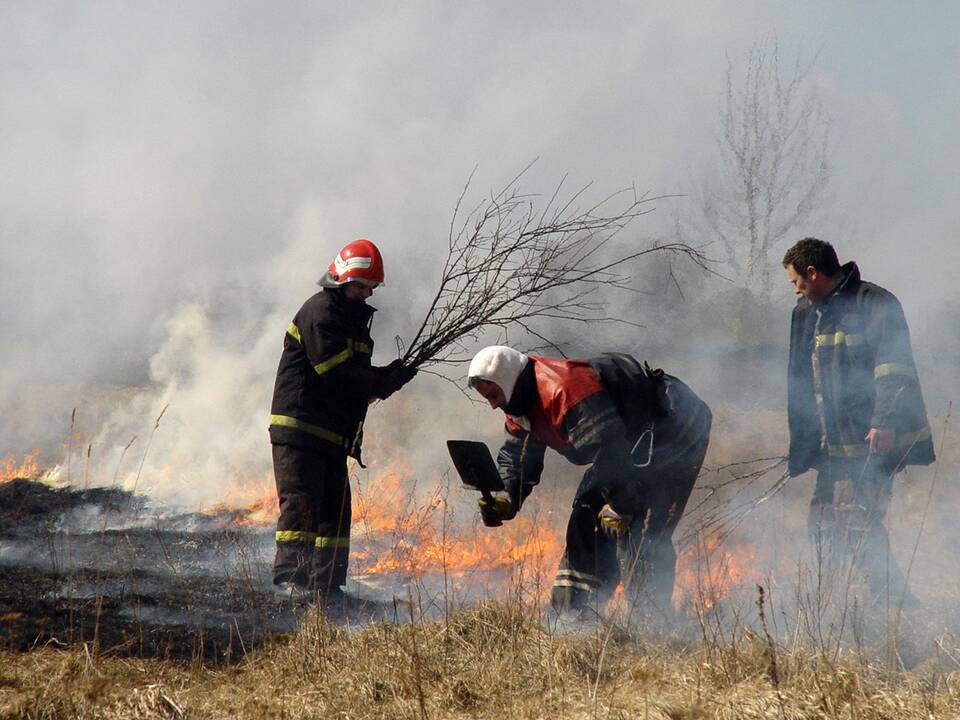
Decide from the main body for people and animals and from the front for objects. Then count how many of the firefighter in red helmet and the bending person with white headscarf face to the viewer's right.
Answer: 1

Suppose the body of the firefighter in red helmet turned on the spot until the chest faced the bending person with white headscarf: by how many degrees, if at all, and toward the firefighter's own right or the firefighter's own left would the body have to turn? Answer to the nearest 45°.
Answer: approximately 45° to the firefighter's own right

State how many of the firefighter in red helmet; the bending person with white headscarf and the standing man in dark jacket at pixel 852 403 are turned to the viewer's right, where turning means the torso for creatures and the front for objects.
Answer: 1

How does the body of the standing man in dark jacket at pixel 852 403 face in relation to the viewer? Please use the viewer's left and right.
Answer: facing the viewer and to the left of the viewer

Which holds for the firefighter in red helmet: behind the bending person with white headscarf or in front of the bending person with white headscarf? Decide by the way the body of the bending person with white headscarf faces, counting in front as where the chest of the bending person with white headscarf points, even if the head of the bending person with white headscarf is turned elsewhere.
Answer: in front

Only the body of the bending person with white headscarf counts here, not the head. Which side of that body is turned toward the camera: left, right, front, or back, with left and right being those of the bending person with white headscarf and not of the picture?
left

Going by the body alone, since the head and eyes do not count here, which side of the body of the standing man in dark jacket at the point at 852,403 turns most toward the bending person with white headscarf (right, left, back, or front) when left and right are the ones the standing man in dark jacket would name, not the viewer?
front

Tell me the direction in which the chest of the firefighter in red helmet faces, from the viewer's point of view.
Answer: to the viewer's right

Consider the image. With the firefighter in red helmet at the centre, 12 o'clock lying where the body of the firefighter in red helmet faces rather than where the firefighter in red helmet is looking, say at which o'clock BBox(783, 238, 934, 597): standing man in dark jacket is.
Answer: The standing man in dark jacket is roughly at 1 o'clock from the firefighter in red helmet.

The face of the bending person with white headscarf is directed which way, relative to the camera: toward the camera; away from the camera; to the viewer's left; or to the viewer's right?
to the viewer's left

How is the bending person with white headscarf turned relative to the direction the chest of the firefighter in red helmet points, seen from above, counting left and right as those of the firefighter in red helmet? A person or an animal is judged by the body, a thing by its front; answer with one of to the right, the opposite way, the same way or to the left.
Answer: the opposite way

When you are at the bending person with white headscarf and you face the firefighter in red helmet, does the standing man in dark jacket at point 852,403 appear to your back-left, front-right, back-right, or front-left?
back-right

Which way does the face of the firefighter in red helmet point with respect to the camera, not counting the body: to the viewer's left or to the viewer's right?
to the viewer's right

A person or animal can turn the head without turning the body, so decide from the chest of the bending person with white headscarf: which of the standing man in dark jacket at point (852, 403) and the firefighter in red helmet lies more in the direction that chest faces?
the firefighter in red helmet

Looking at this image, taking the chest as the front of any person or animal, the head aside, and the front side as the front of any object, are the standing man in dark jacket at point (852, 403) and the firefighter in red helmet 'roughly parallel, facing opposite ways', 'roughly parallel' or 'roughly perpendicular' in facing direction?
roughly parallel, facing opposite ways

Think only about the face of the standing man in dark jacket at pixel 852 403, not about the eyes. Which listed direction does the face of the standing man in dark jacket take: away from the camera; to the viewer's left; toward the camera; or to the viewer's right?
to the viewer's left
